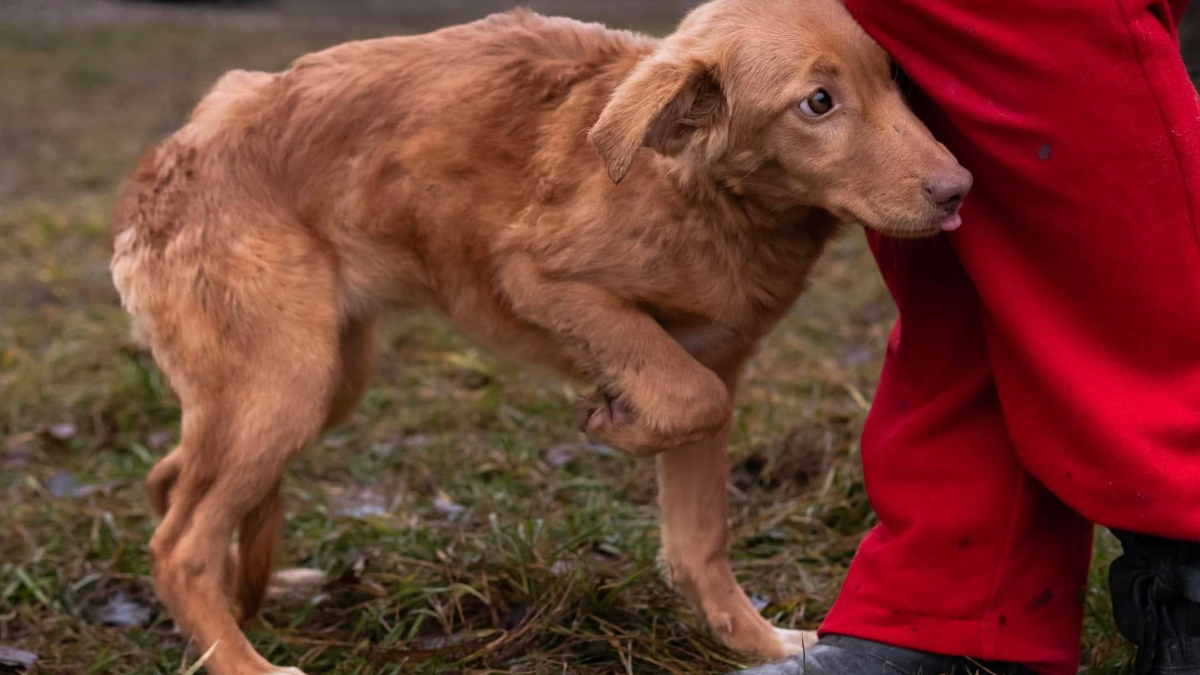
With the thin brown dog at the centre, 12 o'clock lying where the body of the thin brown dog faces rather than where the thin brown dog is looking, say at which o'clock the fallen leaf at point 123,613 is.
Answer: The fallen leaf is roughly at 6 o'clock from the thin brown dog.

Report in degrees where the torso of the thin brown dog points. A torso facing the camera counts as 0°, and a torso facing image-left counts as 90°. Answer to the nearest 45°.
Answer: approximately 270°

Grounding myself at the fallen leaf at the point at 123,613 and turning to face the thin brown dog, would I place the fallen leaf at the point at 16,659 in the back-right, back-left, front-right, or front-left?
back-right

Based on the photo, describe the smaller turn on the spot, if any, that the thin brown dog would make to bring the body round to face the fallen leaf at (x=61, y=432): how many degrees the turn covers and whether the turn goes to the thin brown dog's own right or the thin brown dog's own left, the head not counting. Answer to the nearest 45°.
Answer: approximately 135° to the thin brown dog's own left

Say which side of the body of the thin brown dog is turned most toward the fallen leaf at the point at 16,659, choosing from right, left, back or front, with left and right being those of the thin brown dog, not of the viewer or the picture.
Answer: back

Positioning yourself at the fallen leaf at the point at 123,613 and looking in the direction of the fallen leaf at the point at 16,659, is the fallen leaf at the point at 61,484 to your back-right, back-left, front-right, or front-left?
back-right

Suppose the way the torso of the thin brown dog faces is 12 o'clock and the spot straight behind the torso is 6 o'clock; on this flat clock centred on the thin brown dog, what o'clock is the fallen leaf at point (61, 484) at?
The fallen leaf is roughly at 7 o'clock from the thin brown dog.
